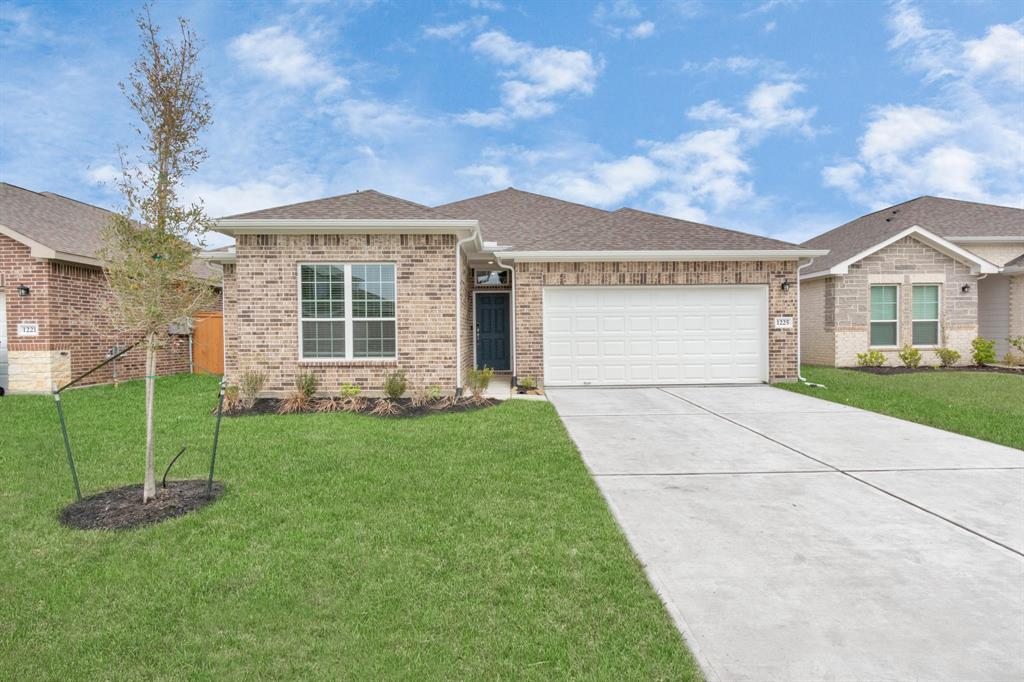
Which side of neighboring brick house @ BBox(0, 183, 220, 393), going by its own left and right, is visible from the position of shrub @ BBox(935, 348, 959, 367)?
left

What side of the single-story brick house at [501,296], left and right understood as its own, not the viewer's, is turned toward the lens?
front

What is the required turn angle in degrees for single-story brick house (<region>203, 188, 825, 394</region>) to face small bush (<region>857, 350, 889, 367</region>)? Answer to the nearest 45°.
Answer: approximately 90° to its left

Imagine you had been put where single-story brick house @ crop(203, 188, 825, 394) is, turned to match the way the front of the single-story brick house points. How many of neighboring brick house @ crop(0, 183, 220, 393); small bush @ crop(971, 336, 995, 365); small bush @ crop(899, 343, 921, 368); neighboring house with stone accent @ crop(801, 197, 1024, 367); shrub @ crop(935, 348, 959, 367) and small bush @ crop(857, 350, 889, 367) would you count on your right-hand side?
1

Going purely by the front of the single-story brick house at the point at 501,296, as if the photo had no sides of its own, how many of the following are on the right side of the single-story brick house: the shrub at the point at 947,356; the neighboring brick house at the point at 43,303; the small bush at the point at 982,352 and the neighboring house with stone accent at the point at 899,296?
1

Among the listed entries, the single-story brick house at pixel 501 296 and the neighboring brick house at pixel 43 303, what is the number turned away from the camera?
0

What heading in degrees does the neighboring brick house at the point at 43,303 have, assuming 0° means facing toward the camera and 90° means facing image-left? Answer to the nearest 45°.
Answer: approximately 45°

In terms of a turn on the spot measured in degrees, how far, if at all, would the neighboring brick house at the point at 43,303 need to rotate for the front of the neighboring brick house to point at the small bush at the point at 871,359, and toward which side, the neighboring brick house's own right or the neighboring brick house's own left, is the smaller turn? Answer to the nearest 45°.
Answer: approximately 90° to the neighboring brick house's own left

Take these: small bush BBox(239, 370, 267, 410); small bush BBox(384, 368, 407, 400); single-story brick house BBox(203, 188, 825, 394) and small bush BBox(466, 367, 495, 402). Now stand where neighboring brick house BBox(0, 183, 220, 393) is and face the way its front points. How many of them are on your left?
4

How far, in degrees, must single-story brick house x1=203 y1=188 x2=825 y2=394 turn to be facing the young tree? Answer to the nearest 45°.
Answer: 0° — it already faces it

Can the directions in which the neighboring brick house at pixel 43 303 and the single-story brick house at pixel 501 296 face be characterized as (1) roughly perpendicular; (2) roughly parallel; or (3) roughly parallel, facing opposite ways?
roughly parallel

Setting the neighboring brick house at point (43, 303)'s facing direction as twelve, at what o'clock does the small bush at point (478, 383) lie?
The small bush is roughly at 9 o'clock from the neighboring brick house.

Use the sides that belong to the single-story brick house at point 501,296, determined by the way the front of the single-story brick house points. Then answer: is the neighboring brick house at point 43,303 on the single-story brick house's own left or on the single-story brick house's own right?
on the single-story brick house's own right

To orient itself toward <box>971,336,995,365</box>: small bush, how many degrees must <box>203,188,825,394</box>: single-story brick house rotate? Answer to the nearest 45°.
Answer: approximately 90° to its left

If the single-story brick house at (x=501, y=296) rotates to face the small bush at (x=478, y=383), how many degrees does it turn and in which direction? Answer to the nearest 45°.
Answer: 0° — it already faces it
